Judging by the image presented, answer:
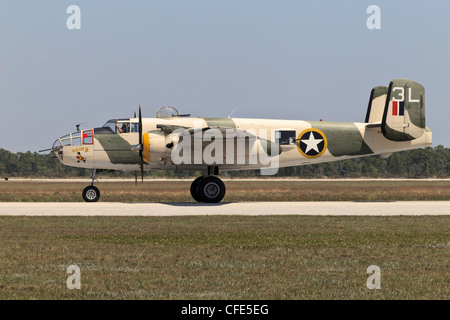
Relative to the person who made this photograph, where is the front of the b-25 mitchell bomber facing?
facing to the left of the viewer

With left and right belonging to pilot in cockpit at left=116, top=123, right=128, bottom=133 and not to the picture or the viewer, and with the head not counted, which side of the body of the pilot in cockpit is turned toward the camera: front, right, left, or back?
left
